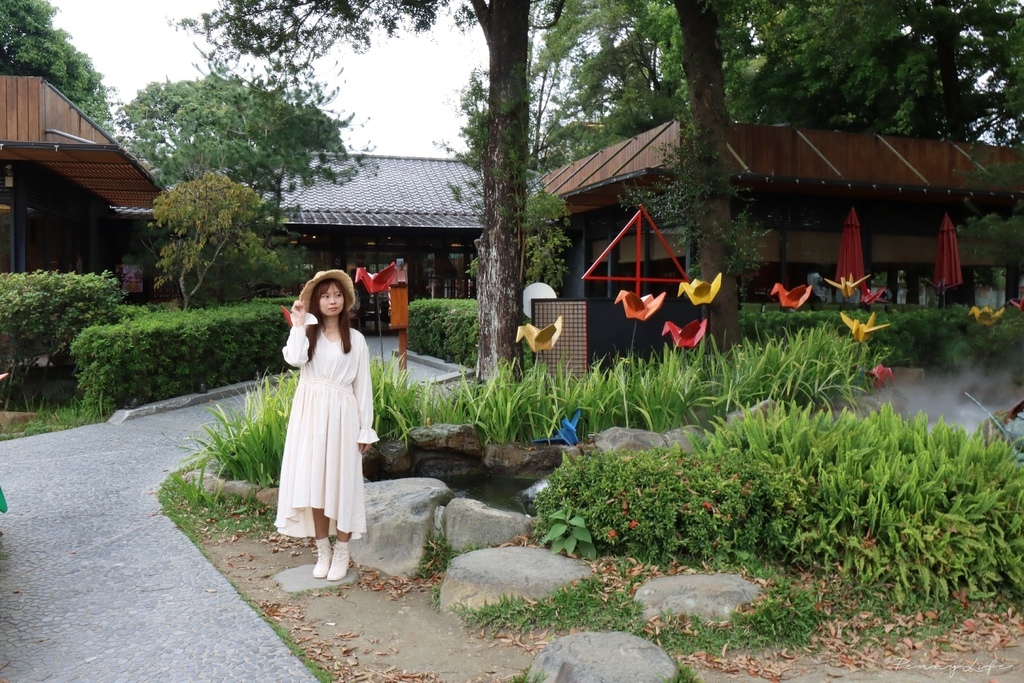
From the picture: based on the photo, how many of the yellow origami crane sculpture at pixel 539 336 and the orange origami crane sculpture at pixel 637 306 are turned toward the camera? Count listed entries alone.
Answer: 0

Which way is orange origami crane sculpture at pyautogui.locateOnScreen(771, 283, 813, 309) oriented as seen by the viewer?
to the viewer's left

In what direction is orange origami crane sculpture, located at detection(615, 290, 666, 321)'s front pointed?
to the viewer's left

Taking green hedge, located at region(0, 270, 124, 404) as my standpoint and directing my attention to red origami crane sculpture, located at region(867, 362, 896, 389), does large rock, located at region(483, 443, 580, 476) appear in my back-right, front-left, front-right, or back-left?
front-right

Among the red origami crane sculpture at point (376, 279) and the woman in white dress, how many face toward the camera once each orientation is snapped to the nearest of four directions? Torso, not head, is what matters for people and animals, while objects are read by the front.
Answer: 1

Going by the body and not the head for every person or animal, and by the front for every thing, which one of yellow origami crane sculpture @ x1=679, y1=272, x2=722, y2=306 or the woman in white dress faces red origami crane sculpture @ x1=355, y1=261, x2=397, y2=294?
the yellow origami crane sculpture

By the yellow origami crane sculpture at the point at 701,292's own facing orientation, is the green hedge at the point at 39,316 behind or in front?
in front

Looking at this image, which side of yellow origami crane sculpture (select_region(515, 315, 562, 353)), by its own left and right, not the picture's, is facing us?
left

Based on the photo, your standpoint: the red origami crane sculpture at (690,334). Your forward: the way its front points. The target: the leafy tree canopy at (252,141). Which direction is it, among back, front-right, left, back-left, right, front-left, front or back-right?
front-right

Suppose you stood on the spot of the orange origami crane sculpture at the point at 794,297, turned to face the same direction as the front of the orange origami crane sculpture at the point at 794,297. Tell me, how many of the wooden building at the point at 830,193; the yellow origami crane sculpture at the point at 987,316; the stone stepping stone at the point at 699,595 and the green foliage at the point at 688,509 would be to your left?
2

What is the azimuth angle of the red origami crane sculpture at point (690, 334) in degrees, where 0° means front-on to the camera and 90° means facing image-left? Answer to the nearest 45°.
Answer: approximately 90°

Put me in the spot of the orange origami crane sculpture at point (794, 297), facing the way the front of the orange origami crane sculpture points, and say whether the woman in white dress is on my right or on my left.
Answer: on my left

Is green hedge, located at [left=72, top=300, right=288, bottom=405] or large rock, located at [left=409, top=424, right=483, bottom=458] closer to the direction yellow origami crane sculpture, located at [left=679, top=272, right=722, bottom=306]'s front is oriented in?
the green hedge

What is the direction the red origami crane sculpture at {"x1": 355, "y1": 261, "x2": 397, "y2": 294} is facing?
to the viewer's left

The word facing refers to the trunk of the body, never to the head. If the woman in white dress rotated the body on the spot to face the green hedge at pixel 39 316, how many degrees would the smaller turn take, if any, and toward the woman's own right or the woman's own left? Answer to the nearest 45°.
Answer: approximately 135° to the woman's own right

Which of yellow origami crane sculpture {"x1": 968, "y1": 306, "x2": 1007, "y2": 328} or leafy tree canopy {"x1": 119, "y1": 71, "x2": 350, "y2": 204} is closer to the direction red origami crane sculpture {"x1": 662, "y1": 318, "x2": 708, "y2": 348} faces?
the leafy tree canopy
